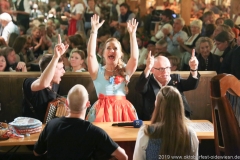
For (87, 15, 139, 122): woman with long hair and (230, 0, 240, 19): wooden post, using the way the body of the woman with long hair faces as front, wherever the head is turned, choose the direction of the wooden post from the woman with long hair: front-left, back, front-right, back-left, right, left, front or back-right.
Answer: back-left

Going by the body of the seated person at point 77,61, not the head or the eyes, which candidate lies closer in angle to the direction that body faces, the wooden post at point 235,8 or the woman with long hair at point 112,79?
the woman with long hair

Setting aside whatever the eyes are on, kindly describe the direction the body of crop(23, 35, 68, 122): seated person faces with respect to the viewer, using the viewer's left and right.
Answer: facing to the right of the viewer

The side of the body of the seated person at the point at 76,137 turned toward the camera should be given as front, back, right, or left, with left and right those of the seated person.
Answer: back

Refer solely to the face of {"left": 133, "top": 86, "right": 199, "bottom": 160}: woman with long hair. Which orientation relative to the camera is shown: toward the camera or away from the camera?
away from the camera

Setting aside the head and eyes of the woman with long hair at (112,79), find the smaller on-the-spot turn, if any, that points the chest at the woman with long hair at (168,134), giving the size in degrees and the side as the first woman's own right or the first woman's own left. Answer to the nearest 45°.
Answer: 0° — they already face them

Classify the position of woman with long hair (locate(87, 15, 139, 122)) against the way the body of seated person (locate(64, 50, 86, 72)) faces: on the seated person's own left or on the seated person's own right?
on the seated person's own left

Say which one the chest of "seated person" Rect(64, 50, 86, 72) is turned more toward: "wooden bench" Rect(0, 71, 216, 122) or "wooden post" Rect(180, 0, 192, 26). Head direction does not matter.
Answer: the wooden bench

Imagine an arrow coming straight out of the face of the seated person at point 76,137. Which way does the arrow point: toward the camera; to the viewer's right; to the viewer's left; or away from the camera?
away from the camera
